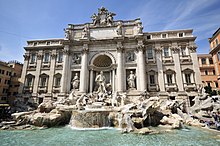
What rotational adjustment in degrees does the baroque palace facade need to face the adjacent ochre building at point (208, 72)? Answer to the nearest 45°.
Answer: approximately 90° to its left

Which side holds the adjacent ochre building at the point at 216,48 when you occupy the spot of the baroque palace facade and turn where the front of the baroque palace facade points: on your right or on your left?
on your left

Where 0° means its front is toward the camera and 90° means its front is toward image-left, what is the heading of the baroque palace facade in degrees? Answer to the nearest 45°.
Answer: approximately 0°

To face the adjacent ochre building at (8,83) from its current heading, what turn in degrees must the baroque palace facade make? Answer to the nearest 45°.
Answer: approximately 90° to its right
